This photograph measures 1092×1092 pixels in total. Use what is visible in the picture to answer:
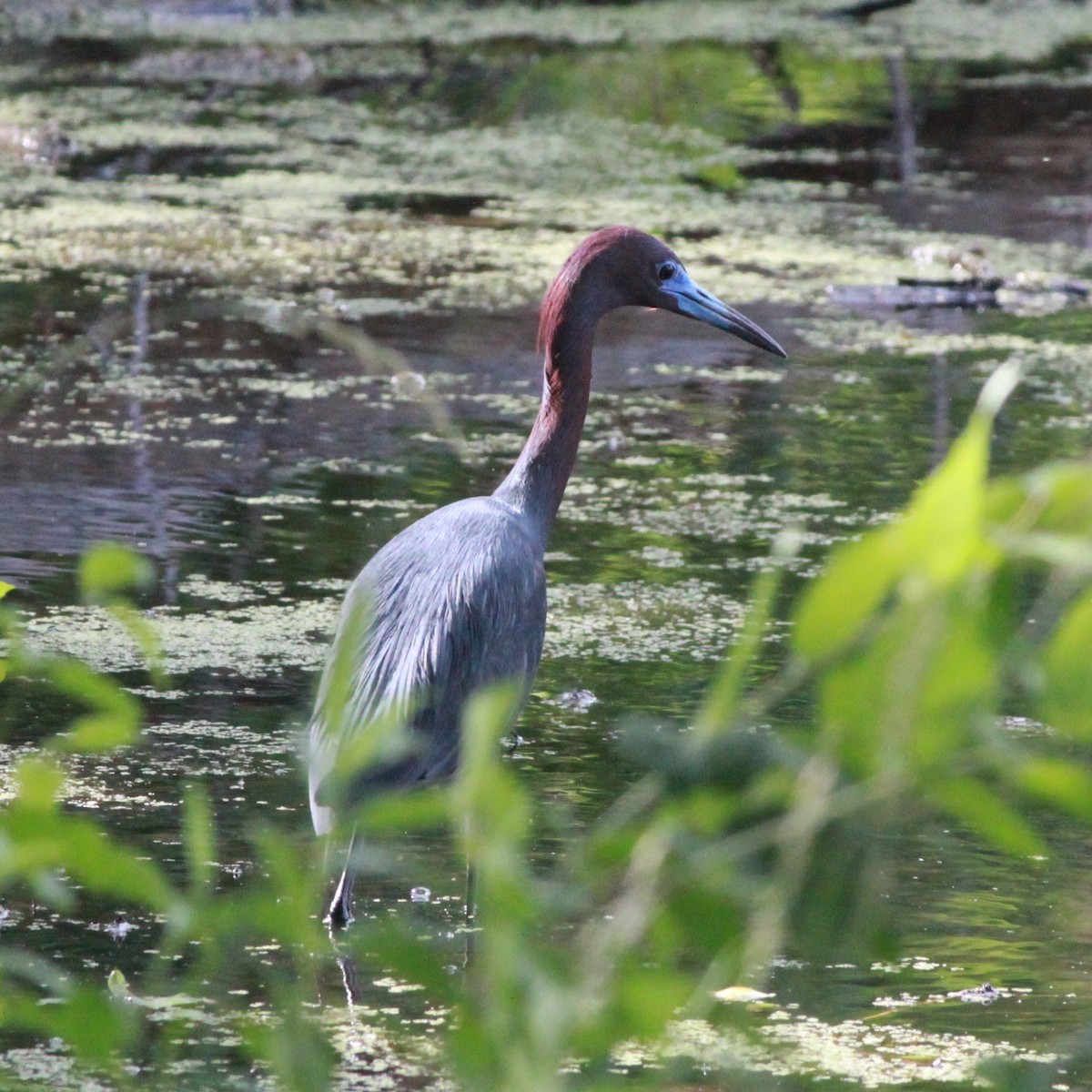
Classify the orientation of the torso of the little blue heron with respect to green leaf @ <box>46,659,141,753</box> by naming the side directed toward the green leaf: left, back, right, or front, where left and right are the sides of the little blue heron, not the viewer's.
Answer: right

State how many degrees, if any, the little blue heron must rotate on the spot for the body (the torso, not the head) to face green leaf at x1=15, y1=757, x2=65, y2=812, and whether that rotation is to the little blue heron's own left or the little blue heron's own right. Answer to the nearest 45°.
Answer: approximately 90° to the little blue heron's own right

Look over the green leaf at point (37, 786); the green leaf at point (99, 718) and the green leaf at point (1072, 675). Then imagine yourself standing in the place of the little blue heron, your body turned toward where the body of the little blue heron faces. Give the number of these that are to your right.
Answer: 3

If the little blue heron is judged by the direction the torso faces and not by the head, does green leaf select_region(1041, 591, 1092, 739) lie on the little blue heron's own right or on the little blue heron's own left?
on the little blue heron's own right

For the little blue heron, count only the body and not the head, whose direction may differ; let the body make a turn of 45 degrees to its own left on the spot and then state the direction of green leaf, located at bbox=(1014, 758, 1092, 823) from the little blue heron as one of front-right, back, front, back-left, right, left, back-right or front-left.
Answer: back-right

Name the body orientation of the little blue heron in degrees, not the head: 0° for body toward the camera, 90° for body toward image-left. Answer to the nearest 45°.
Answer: approximately 270°
